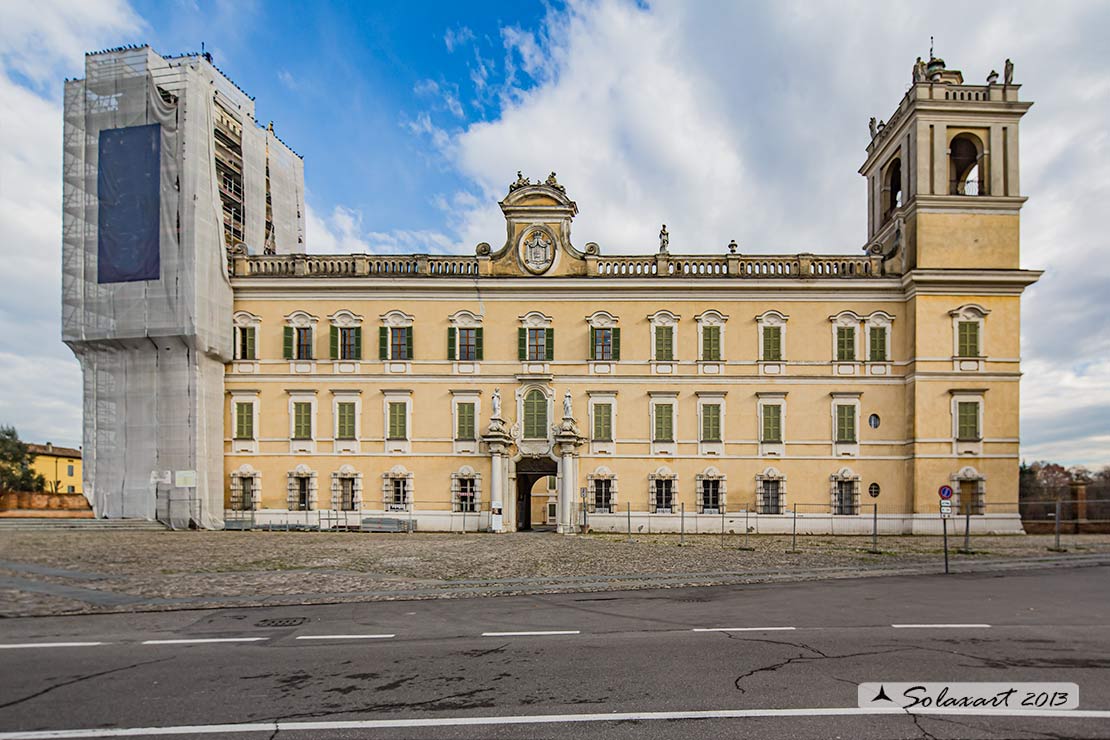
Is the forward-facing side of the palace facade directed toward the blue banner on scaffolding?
no

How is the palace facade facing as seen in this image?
toward the camera
